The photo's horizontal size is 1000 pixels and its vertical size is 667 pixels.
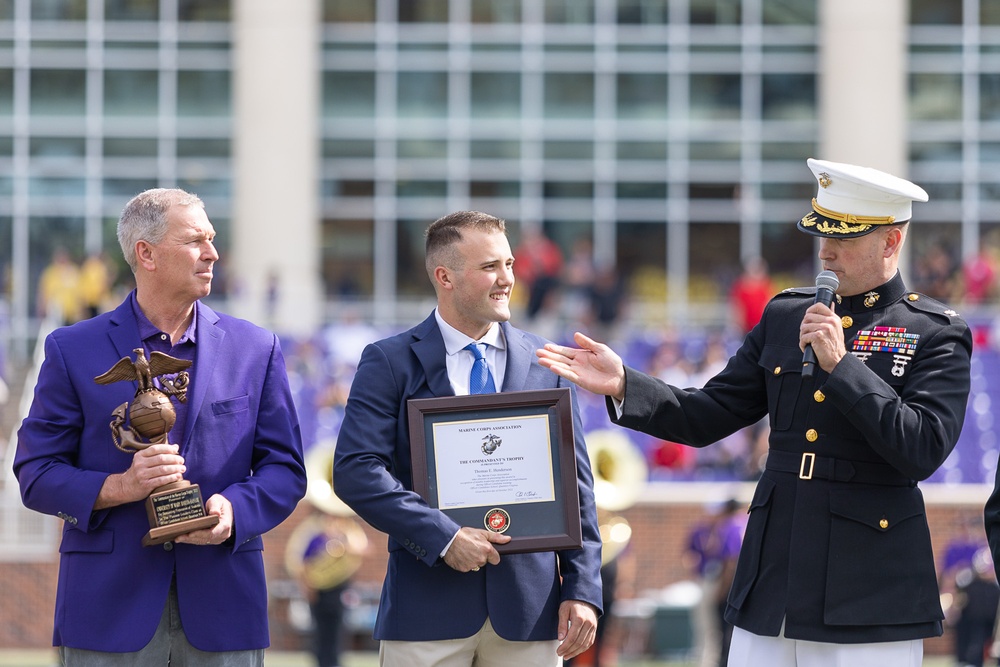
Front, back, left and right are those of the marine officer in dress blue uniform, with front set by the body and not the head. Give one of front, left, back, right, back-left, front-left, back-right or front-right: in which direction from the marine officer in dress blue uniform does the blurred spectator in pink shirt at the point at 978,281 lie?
back-right

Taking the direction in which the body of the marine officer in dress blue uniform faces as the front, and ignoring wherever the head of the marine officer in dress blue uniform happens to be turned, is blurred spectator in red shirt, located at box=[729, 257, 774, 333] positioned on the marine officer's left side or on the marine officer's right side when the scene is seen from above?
on the marine officer's right side

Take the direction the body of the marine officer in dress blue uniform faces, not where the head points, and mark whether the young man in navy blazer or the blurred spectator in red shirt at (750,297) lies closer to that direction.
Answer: the young man in navy blazer

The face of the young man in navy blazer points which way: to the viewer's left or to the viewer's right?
to the viewer's right

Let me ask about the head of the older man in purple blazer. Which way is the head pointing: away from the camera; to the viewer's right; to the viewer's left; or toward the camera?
to the viewer's right

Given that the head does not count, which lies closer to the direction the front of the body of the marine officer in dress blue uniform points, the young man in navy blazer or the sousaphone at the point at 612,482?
the young man in navy blazer

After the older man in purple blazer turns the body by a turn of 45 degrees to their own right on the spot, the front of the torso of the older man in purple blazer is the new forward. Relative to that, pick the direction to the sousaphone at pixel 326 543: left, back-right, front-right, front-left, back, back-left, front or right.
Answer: back-right

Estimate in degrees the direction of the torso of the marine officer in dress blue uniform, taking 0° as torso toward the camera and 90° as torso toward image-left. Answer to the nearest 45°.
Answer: approximately 45°

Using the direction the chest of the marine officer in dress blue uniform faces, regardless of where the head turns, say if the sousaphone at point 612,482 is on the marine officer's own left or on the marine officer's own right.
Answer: on the marine officer's own right

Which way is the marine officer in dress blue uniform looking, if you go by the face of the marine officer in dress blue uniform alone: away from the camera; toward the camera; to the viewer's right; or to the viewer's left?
to the viewer's left

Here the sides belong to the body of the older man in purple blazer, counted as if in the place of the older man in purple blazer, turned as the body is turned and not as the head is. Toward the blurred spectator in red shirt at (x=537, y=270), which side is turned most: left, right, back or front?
back

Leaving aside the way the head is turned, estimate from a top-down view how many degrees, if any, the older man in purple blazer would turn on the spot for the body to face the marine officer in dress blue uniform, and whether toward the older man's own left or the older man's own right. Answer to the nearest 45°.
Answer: approximately 90° to the older man's own left
